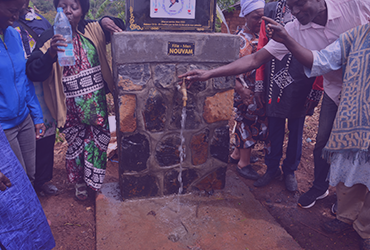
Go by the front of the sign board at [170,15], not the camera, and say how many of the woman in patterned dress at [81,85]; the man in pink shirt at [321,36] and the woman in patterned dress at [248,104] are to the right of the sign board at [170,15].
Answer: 1

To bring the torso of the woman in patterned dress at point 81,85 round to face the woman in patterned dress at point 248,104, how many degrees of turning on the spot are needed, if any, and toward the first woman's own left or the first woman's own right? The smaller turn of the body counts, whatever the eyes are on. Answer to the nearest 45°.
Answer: approximately 90° to the first woman's own left

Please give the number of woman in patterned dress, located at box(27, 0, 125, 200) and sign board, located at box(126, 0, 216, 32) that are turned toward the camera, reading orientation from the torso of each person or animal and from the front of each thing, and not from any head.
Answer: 2

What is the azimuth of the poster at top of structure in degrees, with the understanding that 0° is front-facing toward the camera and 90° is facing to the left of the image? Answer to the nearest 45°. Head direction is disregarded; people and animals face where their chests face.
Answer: approximately 0°

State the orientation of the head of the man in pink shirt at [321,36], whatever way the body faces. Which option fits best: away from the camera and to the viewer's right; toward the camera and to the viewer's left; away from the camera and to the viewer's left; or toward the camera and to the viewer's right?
toward the camera and to the viewer's left

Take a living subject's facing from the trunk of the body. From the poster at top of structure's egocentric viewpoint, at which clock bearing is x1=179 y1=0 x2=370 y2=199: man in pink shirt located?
The man in pink shirt is roughly at 9 o'clock from the poster at top of structure.

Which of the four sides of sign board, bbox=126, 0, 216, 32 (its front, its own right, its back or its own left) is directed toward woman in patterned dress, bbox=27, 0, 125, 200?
right
